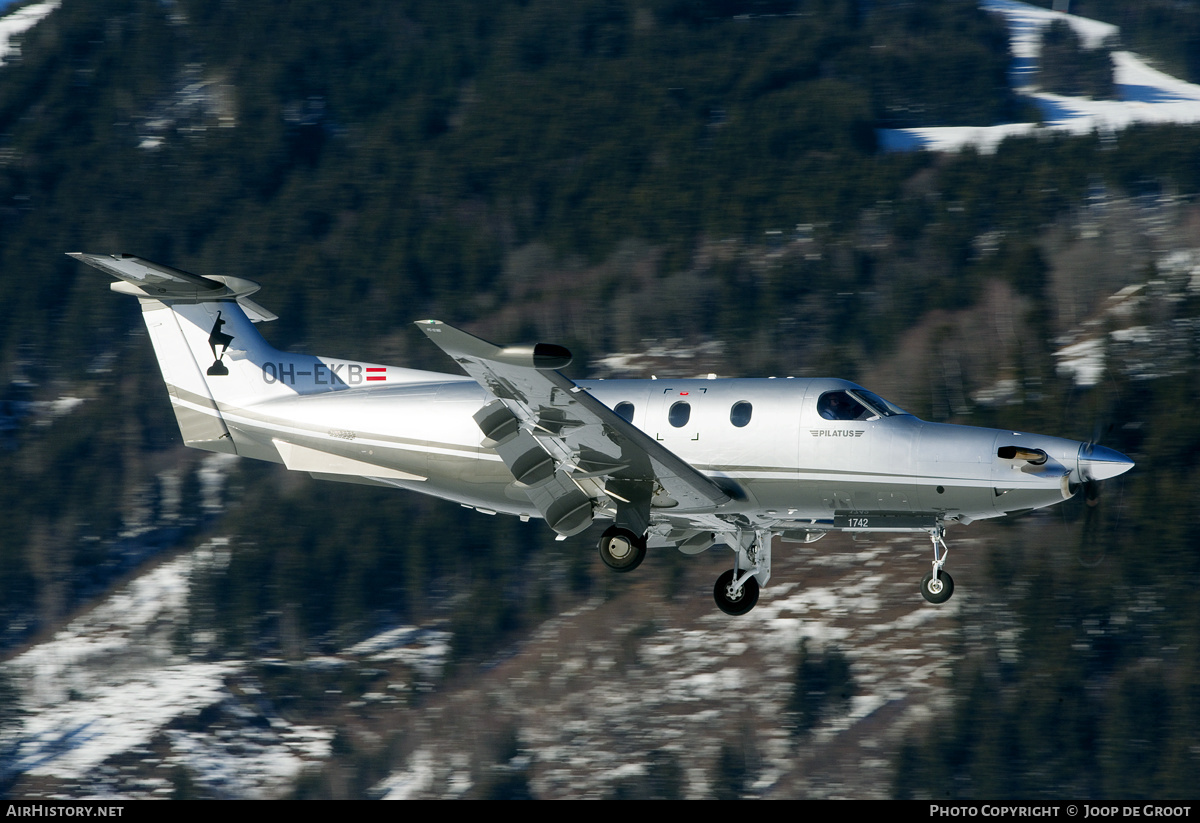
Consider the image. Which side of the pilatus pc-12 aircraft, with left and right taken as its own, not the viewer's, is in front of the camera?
right
